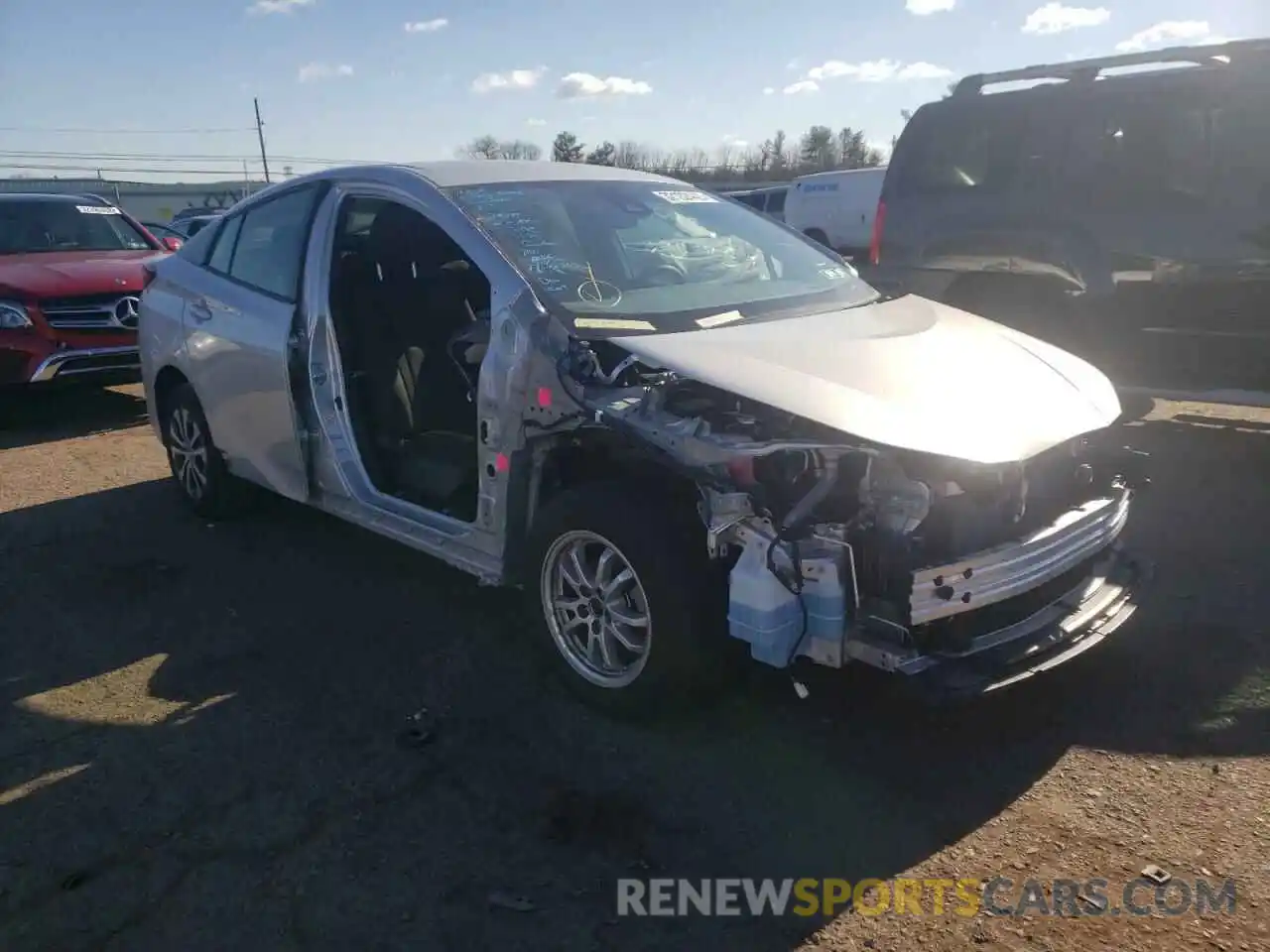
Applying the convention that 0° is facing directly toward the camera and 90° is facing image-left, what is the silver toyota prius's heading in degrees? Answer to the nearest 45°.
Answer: approximately 315°

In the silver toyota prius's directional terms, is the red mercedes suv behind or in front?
behind

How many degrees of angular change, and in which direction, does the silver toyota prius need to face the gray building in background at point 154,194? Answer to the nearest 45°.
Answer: approximately 180°

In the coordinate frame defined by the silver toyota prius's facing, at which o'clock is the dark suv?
The dark suv is roughly at 9 o'clock from the silver toyota prius.

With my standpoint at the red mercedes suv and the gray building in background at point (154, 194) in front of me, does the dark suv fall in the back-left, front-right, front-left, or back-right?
back-right

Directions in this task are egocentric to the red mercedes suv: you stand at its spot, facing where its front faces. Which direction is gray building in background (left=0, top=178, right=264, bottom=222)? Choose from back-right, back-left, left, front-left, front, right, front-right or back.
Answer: back-left
